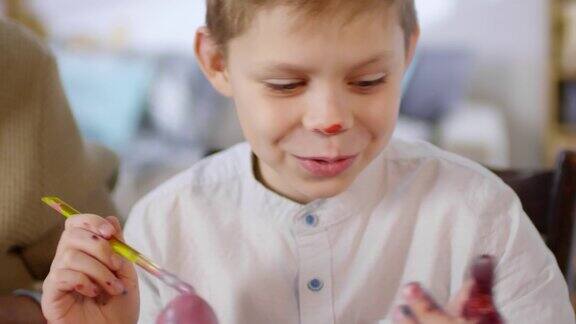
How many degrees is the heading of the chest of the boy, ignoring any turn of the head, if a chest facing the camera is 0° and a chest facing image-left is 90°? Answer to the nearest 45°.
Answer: approximately 0°
